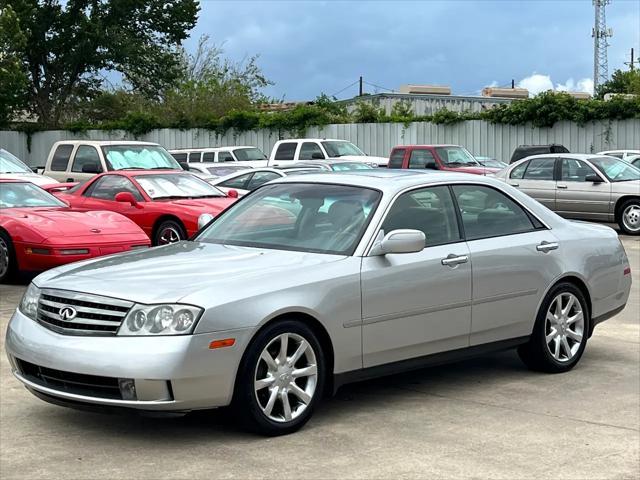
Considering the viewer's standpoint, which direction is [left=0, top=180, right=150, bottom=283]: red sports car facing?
facing the viewer and to the right of the viewer

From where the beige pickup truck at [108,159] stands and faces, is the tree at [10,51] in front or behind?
behind

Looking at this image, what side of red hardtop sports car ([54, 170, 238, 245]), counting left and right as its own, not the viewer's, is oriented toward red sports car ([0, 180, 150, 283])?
right

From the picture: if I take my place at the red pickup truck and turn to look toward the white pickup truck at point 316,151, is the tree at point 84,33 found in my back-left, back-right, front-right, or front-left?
front-right

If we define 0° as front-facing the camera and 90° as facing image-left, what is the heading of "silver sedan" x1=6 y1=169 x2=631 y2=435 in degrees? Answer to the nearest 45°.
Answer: approximately 45°

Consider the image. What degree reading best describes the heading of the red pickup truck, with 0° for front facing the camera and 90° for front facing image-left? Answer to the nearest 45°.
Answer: approximately 315°

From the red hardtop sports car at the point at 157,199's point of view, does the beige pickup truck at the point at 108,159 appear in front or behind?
behind

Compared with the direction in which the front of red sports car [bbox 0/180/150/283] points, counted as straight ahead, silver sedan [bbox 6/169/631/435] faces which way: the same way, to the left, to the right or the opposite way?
to the right

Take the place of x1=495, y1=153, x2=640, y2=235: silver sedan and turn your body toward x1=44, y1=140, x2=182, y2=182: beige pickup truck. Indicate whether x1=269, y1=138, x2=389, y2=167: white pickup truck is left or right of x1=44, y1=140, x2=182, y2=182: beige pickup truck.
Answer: right

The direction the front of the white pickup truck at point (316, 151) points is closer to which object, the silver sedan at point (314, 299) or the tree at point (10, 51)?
the silver sedan

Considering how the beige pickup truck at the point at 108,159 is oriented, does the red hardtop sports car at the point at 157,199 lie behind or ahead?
ahead

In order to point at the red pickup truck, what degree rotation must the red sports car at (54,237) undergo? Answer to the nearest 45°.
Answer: approximately 90° to its left

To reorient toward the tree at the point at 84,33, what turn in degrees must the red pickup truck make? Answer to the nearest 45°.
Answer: approximately 180°

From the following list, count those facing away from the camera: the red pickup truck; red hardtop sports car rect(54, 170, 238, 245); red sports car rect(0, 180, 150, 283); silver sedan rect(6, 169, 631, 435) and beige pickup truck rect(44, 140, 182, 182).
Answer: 0

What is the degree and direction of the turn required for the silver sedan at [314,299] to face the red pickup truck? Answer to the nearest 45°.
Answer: approximately 135° to its right

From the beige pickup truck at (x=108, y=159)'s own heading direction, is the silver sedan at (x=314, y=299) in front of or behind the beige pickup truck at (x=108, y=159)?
in front

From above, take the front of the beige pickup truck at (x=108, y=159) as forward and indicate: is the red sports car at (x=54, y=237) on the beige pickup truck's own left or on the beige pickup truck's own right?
on the beige pickup truck's own right

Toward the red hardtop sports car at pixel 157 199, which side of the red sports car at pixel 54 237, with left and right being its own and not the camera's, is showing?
left

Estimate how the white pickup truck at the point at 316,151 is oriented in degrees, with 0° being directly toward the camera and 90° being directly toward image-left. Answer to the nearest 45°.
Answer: approximately 315°
